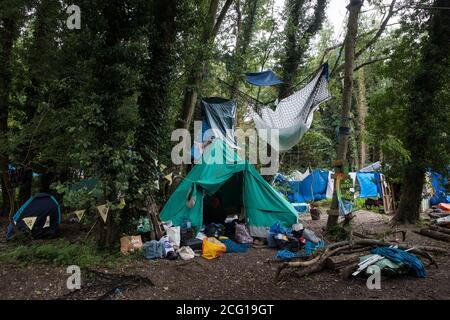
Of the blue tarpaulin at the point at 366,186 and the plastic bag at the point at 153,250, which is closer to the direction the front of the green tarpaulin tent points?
the plastic bag

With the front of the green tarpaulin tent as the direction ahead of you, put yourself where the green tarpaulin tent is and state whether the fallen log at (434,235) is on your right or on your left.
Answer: on your left

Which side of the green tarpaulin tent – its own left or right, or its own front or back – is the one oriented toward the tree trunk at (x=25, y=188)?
right

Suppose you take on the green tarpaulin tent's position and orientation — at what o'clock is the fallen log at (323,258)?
The fallen log is roughly at 11 o'clock from the green tarpaulin tent.

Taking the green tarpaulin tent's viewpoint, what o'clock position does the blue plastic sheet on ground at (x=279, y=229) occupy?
The blue plastic sheet on ground is roughly at 10 o'clock from the green tarpaulin tent.

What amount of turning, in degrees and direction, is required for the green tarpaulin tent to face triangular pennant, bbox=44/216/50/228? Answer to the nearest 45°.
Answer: approximately 90° to its right

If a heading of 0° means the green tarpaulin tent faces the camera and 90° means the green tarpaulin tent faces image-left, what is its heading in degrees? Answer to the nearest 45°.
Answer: approximately 0°

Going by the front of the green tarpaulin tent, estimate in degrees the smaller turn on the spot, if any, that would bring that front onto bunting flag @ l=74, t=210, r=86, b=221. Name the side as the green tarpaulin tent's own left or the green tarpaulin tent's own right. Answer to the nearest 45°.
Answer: approximately 45° to the green tarpaulin tent's own right

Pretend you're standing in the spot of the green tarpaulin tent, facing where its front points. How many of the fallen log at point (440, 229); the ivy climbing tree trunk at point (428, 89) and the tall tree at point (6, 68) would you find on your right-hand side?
1

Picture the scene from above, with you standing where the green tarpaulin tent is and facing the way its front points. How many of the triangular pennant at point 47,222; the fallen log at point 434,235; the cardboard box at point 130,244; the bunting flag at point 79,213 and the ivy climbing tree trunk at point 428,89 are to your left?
2

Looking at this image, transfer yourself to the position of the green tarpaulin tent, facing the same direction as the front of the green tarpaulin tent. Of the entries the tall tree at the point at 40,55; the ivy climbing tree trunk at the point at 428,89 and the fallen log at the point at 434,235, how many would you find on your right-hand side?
1
